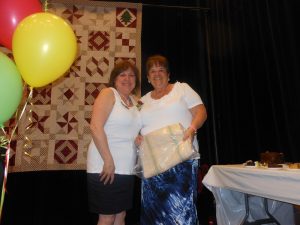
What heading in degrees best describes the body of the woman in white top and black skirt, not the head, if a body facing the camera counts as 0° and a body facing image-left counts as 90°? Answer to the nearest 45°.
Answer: approximately 315°

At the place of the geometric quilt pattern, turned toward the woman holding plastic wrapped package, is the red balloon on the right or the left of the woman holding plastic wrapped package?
right

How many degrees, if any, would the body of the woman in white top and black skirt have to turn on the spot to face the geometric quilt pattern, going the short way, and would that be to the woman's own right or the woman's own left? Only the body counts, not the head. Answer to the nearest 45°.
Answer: approximately 135° to the woman's own left
